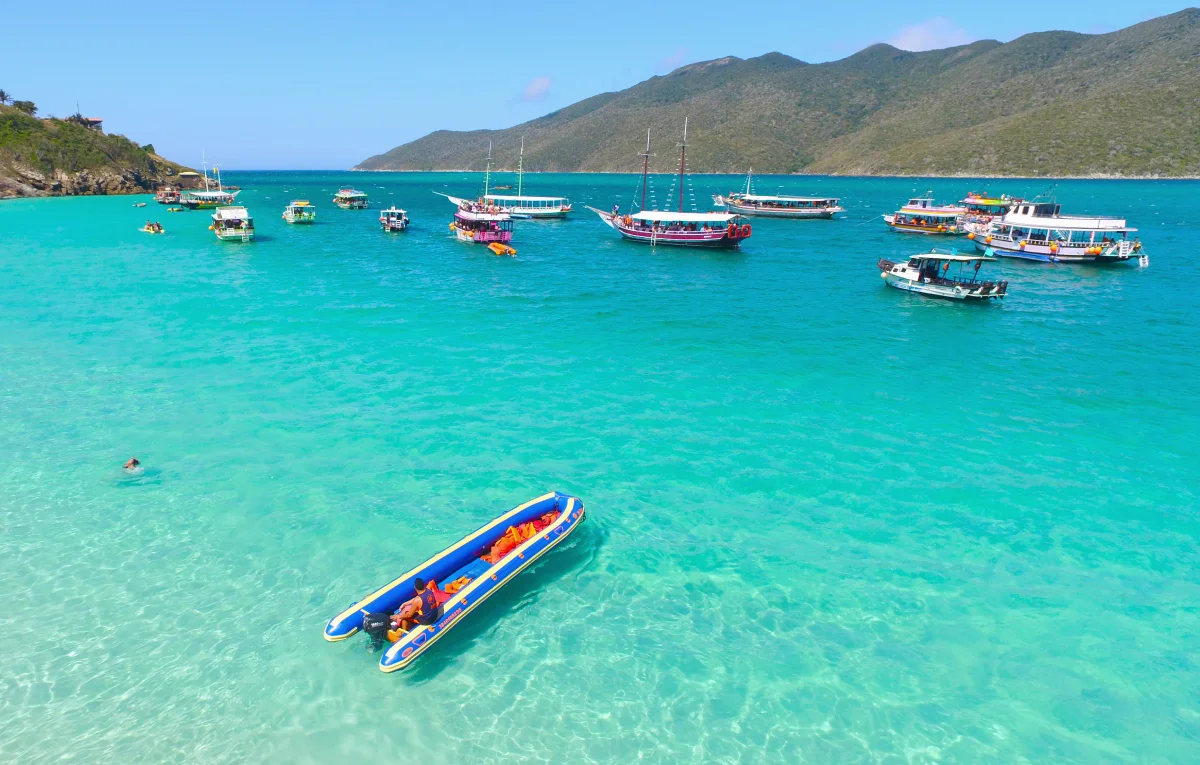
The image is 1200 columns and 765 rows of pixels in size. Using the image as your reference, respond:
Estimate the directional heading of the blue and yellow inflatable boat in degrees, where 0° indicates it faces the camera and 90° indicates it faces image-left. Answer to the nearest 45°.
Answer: approximately 225°
